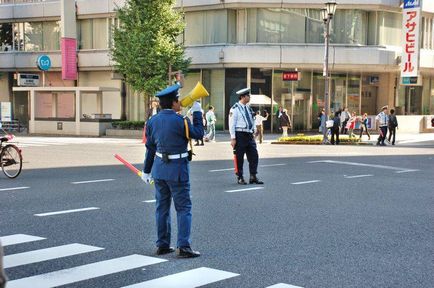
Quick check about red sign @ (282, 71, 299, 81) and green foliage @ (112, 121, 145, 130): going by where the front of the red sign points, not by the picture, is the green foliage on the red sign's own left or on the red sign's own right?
on the red sign's own right

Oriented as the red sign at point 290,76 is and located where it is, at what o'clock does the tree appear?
The tree is roughly at 2 o'clock from the red sign.

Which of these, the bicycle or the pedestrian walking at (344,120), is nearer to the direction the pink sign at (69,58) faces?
the bicycle

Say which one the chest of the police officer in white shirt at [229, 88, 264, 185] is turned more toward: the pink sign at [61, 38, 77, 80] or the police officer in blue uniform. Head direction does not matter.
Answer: the police officer in blue uniform

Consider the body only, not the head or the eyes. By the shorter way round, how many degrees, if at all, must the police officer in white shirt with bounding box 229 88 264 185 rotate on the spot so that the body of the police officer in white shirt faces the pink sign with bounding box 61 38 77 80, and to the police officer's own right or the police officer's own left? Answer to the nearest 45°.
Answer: approximately 180°

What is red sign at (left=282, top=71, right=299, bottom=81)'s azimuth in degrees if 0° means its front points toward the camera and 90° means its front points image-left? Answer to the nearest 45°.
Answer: approximately 0°

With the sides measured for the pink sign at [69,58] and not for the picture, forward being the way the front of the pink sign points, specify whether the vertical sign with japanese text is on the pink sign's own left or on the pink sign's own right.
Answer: on the pink sign's own left

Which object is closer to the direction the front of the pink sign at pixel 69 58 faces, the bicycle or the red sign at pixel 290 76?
the bicycle
